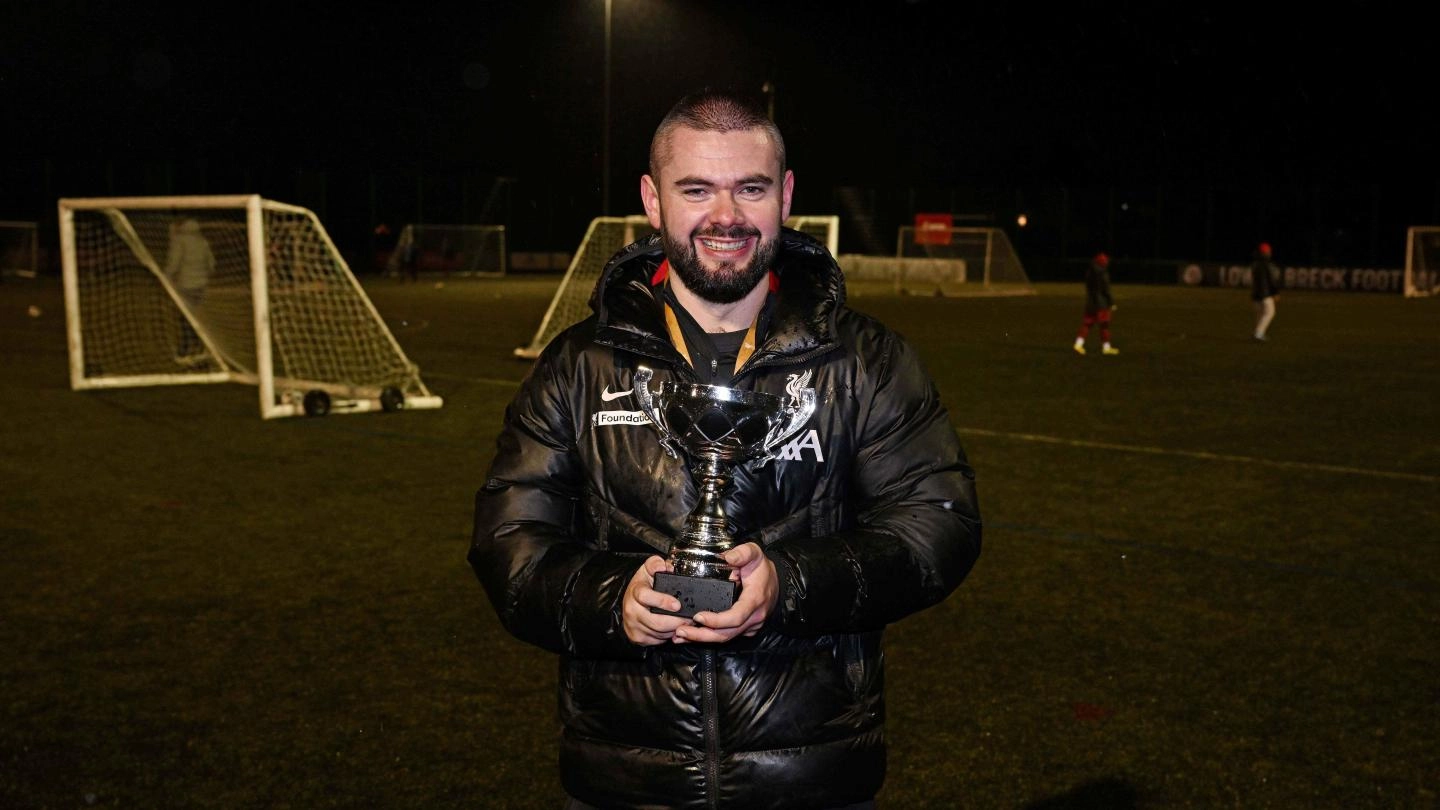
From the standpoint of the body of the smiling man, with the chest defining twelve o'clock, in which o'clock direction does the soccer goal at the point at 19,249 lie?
The soccer goal is roughly at 5 o'clock from the smiling man.
